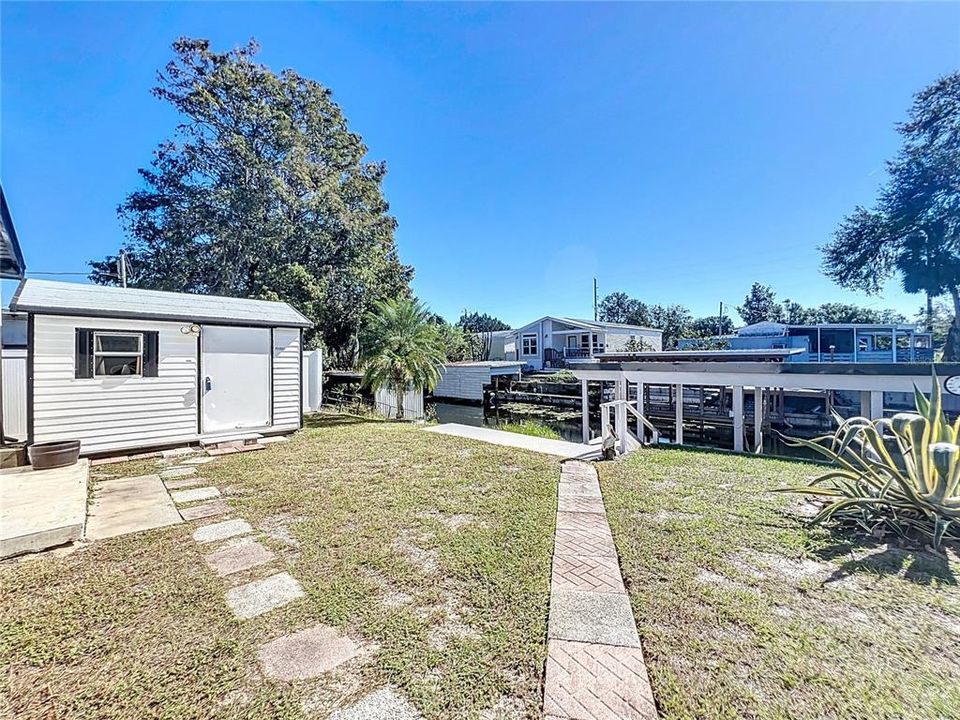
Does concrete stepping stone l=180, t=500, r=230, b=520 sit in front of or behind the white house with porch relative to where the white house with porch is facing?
in front

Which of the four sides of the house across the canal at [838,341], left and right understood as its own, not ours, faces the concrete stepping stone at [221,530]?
front

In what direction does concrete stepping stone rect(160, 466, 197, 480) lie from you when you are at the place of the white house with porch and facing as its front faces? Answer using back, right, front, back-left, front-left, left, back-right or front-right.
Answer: front-left

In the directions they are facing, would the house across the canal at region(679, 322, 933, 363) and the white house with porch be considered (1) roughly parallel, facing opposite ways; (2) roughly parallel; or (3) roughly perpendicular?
roughly parallel

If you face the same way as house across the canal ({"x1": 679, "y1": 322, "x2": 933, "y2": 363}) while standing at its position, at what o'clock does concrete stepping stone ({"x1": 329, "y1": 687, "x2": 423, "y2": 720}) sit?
The concrete stepping stone is roughly at 12 o'clock from the house across the canal.

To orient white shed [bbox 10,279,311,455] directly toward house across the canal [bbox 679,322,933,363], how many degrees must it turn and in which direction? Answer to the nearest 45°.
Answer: approximately 90° to its left

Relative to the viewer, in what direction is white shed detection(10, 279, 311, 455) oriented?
toward the camera

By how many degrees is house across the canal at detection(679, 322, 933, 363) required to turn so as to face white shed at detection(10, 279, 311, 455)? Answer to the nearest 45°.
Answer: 0° — it already faces it

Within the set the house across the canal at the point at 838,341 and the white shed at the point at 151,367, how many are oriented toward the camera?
2

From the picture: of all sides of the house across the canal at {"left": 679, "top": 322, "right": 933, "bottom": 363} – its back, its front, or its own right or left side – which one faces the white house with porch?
right

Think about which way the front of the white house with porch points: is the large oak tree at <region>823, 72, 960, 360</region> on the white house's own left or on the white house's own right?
on the white house's own left

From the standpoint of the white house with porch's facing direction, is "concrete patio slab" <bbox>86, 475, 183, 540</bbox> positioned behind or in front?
in front

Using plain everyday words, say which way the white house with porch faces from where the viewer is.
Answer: facing the viewer and to the left of the viewer
